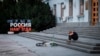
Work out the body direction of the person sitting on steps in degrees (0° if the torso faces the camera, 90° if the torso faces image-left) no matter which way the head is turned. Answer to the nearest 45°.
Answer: approximately 45°
